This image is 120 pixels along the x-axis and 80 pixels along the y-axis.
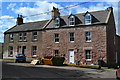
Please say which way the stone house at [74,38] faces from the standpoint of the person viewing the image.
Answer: facing the viewer and to the left of the viewer
